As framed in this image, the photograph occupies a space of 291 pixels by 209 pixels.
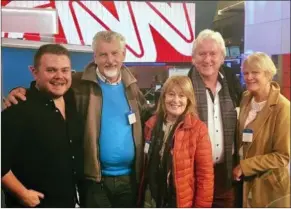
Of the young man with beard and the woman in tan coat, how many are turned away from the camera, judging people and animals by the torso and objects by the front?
0

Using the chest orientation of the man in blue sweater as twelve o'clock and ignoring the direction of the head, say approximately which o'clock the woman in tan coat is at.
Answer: The woman in tan coat is roughly at 9 o'clock from the man in blue sweater.

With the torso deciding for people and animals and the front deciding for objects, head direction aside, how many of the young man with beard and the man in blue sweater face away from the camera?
0

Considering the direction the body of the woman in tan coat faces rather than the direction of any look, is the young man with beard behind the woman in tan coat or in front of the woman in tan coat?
in front

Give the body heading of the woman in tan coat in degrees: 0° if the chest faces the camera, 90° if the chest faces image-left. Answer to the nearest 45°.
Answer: approximately 45°
